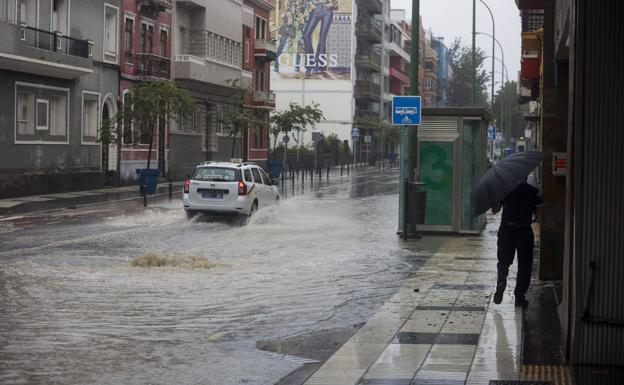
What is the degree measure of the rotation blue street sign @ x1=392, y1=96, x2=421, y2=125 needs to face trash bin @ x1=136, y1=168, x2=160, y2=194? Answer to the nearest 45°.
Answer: approximately 135° to its right

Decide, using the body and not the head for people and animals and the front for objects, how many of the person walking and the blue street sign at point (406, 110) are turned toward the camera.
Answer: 1

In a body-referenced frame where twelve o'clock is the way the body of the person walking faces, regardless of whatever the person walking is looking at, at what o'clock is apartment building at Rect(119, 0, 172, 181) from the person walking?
The apartment building is roughly at 11 o'clock from the person walking.

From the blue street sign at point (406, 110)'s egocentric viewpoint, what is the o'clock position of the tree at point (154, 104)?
The tree is roughly at 5 o'clock from the blue street sign.

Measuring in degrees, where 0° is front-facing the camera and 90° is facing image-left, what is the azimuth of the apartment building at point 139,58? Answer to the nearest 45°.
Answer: approximately 315°

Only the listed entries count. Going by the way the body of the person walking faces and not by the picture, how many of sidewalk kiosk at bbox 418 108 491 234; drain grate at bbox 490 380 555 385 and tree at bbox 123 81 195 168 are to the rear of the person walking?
1

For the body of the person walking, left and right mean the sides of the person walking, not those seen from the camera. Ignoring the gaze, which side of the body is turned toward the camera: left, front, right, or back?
back

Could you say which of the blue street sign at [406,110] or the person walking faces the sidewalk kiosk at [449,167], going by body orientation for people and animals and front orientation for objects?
the person walking

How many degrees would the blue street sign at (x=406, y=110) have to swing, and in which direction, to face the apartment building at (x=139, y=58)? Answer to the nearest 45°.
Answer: approximately 135° to its right

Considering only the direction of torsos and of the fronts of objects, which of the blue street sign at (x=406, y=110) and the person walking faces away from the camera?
the person walking
